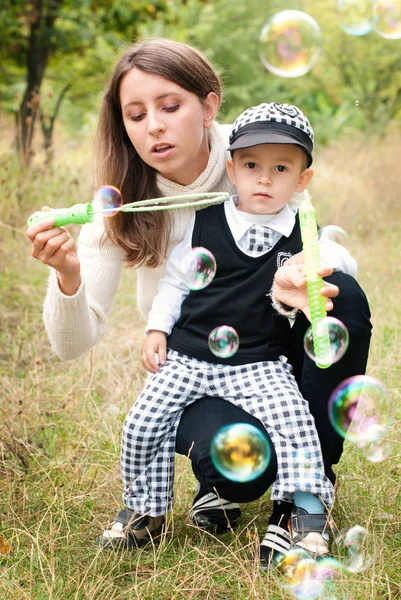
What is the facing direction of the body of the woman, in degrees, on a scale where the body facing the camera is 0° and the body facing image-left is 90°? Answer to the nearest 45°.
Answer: approximately 0°

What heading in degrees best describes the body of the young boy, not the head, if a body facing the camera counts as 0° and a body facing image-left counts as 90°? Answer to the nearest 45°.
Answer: approximately 0°

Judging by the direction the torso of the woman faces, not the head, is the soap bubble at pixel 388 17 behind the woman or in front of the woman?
behind
